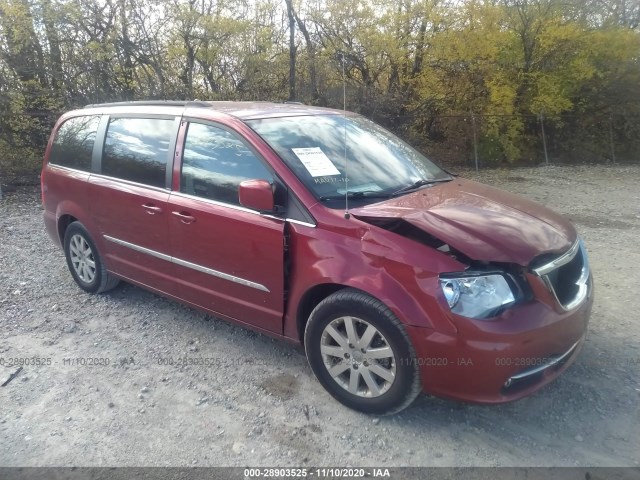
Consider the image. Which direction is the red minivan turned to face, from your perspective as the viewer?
facing the viewer and to the right of the viewer
